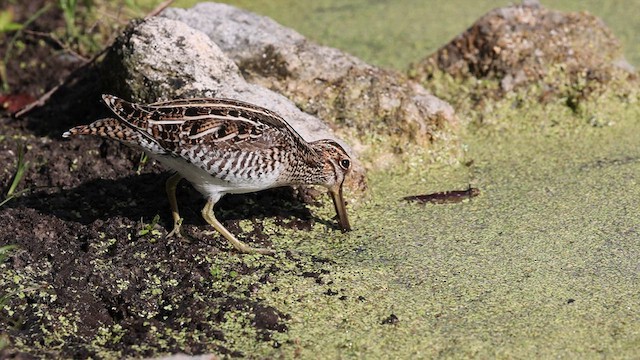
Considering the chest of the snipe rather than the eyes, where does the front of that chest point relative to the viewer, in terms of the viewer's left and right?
facing to the right of the viewer

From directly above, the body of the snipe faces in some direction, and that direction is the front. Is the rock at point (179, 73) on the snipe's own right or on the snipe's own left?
on the snipe's own left

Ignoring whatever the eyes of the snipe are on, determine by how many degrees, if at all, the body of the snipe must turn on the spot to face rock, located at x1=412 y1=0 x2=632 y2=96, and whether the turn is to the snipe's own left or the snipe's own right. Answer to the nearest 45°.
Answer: approximately 45° to the snipe's own left

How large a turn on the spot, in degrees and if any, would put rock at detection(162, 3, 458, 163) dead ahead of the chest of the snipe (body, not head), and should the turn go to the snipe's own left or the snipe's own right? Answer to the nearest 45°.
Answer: approximately 45° to the snipe's own left
